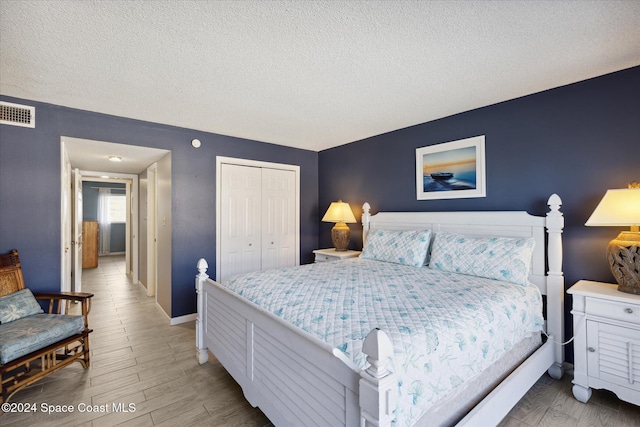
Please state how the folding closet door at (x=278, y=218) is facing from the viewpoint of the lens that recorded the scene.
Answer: facing the viewer and to the right of the viewer

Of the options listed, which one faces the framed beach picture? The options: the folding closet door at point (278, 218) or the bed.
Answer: the folding closet door

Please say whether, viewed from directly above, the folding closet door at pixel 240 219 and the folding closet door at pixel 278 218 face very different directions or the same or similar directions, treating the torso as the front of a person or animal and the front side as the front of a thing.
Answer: same or similar directions

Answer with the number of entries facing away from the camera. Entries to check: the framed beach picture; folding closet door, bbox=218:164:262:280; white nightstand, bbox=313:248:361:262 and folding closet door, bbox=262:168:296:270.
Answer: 0

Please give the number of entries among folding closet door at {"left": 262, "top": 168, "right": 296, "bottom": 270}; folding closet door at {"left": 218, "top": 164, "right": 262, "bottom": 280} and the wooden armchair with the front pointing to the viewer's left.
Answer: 0

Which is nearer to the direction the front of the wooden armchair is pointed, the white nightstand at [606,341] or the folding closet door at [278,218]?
the white nightstand

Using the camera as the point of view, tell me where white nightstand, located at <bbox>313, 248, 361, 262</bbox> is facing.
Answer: facing the viewer and to the left of the viewer

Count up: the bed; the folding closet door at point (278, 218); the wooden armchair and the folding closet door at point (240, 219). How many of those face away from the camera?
0

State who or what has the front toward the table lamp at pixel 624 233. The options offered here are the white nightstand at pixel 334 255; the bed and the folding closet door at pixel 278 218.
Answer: the folding closet door

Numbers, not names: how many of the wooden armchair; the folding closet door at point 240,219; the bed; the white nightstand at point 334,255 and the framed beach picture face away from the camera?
0

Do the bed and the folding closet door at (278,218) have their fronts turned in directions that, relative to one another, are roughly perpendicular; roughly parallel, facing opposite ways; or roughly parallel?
roughly perpendicular

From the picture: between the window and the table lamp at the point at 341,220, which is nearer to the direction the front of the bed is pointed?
the window

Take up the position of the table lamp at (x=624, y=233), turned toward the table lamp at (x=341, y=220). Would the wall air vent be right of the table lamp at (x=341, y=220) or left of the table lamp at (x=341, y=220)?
left

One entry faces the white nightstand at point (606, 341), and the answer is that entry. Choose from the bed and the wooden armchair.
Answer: the wooden armchair

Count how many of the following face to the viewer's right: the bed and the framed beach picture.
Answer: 0

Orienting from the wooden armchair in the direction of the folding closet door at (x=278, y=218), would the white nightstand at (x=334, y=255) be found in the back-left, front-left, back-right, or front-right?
front-right

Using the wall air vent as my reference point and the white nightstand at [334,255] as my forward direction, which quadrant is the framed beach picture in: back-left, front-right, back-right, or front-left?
front-right

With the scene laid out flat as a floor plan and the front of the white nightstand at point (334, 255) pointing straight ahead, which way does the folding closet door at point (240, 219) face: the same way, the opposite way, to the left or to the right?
to the left

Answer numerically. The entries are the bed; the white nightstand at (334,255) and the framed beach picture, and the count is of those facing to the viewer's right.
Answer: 0

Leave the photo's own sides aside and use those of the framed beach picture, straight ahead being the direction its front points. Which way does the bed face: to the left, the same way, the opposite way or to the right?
the same way
